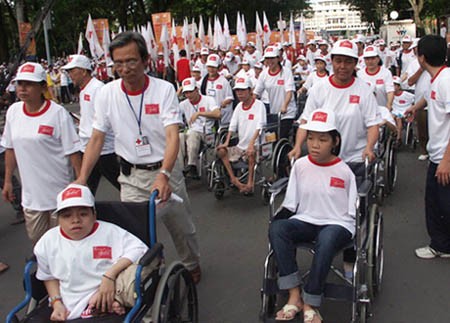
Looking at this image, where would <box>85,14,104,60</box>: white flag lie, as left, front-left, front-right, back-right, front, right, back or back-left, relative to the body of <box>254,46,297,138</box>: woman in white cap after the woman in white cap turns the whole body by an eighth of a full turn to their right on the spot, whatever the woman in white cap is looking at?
front-right

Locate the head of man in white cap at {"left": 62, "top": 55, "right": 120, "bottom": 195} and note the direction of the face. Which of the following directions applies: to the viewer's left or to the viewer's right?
to the viewer's left

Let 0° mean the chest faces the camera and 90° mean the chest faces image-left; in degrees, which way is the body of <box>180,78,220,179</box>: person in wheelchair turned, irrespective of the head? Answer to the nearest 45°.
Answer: approximately 45°

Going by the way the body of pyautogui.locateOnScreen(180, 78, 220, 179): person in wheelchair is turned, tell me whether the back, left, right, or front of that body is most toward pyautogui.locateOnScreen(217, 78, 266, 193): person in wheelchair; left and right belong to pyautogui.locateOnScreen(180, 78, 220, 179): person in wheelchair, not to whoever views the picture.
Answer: left

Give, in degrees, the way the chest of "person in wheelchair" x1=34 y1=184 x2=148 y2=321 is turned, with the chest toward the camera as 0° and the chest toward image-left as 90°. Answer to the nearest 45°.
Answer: approximately 0°

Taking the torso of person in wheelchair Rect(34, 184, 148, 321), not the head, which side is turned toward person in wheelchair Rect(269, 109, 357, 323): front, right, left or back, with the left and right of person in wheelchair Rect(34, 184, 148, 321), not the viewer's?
left

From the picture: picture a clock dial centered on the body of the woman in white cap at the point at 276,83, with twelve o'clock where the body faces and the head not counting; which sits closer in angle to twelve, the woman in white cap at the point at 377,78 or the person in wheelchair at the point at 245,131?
the person in wheelchair

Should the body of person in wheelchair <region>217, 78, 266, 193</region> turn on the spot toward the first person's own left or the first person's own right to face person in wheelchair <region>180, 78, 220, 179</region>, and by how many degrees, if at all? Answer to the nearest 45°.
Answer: approximately 90° to the first person's own right

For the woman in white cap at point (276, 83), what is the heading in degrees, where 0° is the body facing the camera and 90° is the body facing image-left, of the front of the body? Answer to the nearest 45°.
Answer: approximately 45°
